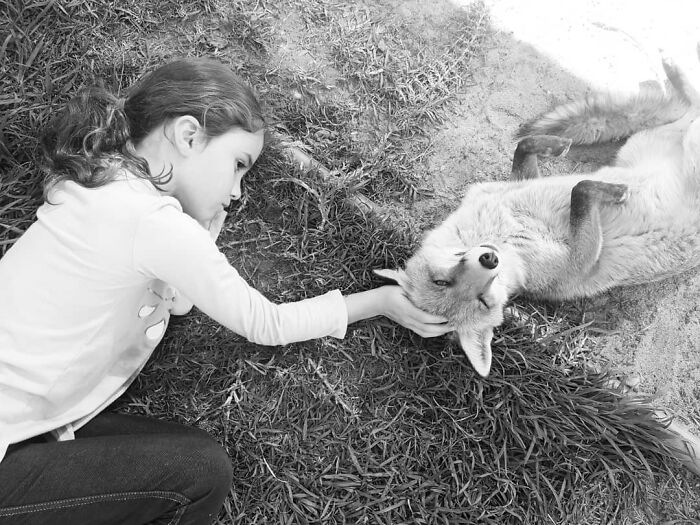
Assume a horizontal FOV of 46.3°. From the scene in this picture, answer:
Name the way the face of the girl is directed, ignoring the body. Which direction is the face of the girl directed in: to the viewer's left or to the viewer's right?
to the viewer's right

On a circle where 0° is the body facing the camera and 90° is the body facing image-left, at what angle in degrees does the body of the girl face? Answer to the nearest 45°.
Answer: approximately 270°

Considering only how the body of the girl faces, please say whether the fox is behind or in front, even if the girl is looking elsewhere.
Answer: in front
